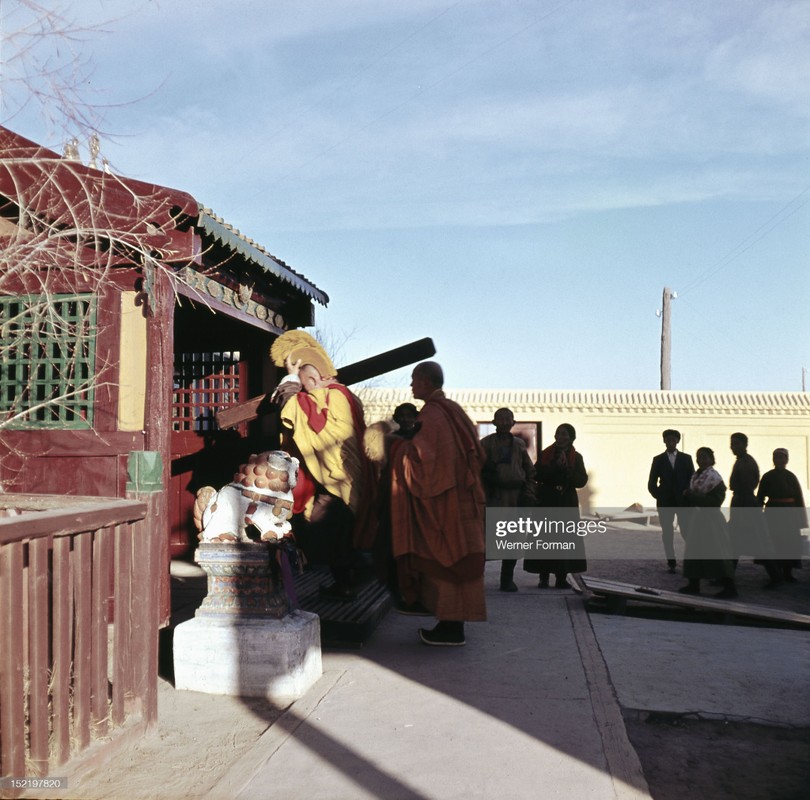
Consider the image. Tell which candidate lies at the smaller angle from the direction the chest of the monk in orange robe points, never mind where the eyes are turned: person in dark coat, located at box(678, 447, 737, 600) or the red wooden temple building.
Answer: the red wooden temple building

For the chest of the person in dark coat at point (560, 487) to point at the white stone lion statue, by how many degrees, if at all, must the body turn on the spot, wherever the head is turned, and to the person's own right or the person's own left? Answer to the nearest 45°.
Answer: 0° — they already face it

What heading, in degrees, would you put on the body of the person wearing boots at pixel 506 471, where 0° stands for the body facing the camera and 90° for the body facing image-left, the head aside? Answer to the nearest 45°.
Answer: approximately 0°

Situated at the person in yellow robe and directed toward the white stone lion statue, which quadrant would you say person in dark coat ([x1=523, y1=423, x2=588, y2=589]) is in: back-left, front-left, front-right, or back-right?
back-left

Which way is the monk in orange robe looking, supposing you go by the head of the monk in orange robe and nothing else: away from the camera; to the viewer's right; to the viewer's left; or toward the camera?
to the viewer's left

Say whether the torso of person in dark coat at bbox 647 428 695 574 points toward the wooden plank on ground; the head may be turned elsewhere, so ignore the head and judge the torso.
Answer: yes

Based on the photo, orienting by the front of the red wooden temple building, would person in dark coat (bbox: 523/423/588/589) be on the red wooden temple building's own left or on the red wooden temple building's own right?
on the red wooden temple building's own left

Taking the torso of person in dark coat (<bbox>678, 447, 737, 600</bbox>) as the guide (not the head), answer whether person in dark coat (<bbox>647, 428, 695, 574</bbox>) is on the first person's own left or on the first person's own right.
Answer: on the first person's own right
